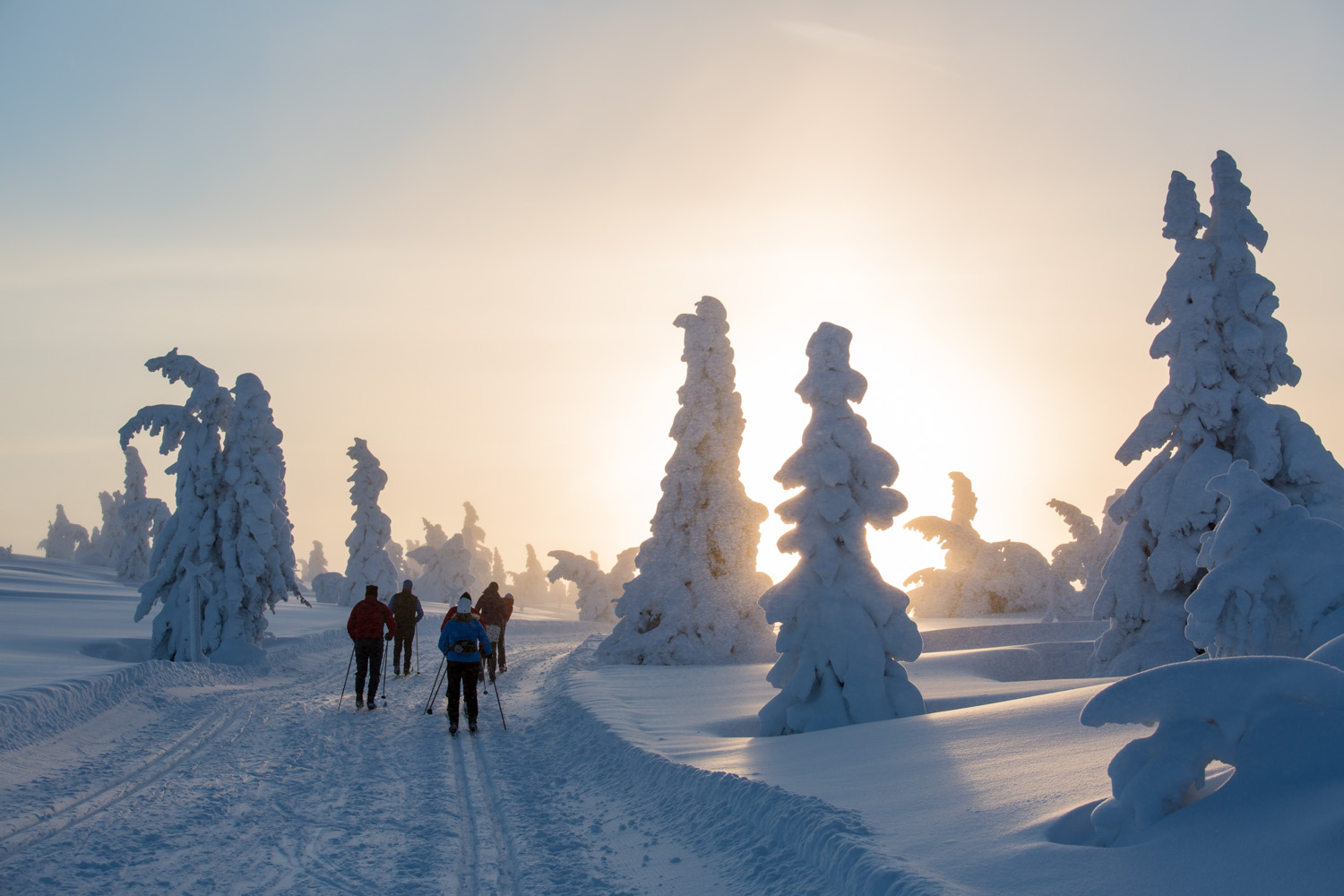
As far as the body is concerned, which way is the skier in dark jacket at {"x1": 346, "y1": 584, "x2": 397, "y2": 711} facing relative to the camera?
away from the camera

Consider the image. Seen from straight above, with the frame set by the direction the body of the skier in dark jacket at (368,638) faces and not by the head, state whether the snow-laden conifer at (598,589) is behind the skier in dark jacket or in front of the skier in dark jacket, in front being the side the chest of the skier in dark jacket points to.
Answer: in front

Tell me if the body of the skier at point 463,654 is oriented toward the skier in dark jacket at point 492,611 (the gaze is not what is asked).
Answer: yes

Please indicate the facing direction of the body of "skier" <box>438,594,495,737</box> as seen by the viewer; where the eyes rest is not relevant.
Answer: away from the camera

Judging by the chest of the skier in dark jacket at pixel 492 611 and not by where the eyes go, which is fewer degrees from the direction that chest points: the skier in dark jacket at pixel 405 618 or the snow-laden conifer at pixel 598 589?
the snow-laden conifer

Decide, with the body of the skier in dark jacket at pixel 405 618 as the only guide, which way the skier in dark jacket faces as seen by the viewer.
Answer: away from the camera

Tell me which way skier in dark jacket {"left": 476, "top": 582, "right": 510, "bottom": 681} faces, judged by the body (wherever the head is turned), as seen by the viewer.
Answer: away from the camera
